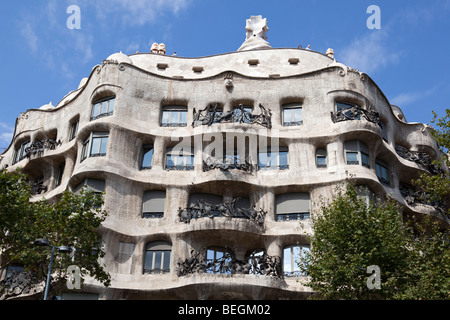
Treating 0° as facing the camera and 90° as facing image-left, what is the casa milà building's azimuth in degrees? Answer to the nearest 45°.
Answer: approximately 0°

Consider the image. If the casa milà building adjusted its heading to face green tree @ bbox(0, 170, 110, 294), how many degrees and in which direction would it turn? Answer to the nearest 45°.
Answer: approximately 45° to its right

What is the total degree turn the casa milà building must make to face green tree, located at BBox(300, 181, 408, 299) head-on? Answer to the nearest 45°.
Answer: approximately 45° to its left
